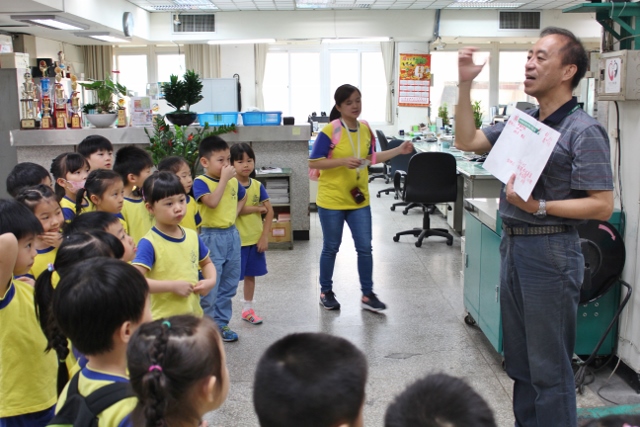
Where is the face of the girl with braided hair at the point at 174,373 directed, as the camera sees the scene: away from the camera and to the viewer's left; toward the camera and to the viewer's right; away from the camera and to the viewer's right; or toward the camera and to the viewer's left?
away from the camera and to the viewer's right

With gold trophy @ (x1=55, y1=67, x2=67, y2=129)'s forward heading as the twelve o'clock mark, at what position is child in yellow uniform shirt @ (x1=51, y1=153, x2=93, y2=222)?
The child in yellow uniform shirt is roughly at 12 o'clock from the gold trophy.

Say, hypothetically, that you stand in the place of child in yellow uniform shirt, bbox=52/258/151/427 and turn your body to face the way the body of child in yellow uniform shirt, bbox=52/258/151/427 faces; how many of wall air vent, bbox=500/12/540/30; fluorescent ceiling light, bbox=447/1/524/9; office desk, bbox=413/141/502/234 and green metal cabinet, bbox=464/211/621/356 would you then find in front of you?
4

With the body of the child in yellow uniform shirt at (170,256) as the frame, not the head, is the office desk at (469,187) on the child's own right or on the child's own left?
on the child's own left

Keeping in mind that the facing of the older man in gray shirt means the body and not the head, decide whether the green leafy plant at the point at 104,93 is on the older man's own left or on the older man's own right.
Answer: on the older man's own right

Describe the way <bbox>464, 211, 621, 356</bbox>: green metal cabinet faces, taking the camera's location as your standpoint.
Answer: facing to the left of the viewer

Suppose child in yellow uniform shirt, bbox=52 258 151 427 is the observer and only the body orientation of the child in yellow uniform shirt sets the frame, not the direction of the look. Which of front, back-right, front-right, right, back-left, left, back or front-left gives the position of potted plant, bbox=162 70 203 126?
front-left

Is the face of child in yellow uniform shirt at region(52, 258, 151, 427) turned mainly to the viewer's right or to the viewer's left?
to the viewer's right

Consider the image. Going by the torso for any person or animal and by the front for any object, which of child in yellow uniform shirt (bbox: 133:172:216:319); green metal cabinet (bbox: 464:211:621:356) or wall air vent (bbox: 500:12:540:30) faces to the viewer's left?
the green metal cabinet

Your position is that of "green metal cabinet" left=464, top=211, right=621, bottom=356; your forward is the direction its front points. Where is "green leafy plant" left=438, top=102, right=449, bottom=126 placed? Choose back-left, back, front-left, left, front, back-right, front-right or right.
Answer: right

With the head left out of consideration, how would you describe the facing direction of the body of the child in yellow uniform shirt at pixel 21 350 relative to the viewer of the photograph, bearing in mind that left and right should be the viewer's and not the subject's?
facing to the right of the viewer

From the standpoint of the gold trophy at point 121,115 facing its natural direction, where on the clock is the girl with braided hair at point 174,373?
The girl with braided hair is roughly at 12 o'clock from the gold trophy.
